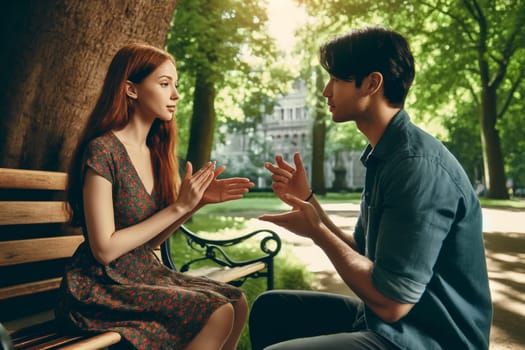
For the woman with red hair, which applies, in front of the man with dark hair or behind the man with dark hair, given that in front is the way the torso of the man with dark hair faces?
in front

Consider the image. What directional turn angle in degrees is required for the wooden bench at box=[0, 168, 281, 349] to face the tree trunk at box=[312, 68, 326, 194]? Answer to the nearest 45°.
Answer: approximately 90° to its left

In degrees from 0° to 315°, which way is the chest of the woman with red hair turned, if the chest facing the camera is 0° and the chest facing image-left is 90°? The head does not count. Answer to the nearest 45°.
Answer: approximately 315°

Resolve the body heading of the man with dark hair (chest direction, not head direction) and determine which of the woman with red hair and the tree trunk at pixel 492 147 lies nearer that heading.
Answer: the woman with red hair

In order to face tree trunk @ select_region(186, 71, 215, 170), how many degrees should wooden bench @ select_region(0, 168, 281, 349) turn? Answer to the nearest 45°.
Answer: approximately 135° to its left

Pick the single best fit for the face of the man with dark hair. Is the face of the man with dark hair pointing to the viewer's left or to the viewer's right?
to the viewer's left

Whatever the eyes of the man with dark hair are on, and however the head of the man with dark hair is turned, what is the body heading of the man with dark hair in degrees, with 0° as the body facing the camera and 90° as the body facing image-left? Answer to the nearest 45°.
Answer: approximately 90°

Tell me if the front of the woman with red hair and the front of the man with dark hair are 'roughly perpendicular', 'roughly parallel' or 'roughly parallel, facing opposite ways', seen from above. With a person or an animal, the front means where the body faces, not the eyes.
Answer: roughly parallel, facing opposite ways

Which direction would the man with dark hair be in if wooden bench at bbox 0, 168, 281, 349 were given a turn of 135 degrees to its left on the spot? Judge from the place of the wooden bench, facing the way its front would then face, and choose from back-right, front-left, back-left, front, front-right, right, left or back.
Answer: back-right

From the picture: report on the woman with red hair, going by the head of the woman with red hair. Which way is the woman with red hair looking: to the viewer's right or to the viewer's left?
to the viewer's right
